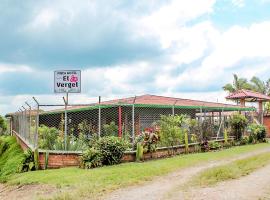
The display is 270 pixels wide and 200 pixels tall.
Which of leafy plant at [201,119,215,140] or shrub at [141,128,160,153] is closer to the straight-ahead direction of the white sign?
the shrub

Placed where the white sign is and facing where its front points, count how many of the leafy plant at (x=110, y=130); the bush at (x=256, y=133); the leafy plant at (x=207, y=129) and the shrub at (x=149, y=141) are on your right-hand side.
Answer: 0

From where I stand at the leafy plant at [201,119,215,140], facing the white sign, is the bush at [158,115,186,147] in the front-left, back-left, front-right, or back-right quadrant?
front-left

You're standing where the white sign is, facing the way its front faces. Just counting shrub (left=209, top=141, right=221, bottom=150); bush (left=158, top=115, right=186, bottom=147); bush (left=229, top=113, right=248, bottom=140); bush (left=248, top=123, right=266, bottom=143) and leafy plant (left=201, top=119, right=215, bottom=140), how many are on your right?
0

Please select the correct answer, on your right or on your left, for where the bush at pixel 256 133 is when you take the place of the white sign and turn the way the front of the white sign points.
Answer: on your left

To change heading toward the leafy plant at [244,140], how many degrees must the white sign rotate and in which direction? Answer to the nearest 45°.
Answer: approximately 135° to its left

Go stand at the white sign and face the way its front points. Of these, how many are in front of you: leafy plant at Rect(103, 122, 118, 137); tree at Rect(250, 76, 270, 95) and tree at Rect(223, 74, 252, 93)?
0

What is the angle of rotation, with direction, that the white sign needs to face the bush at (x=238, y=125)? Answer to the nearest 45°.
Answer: approximately 135° to its left

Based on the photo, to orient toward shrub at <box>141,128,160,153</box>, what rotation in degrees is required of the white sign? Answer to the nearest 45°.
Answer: approximately 90° to its left

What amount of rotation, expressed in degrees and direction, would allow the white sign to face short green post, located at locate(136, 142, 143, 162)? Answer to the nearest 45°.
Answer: approximately 90° to its left

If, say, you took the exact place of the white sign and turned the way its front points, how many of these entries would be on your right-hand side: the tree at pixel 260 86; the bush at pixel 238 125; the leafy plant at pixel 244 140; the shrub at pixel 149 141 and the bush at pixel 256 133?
0

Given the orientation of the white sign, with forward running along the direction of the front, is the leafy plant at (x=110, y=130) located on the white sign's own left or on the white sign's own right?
on the white sign's own left

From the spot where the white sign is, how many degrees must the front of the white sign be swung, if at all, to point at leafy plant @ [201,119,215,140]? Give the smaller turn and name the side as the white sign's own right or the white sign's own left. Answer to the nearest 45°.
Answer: approximately 90° to the white sign's own left

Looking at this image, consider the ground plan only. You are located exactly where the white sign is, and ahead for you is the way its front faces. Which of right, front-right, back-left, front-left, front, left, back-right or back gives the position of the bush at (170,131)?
left

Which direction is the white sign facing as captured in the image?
toward the camera

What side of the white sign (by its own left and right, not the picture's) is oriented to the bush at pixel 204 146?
left
